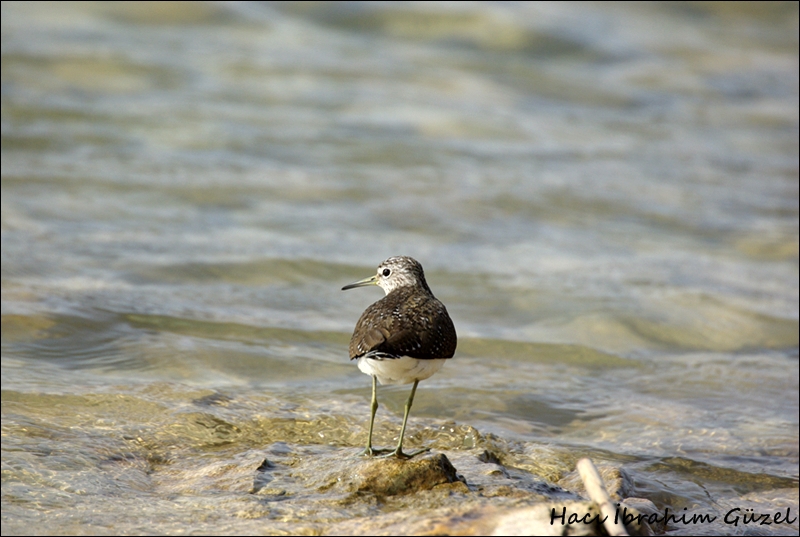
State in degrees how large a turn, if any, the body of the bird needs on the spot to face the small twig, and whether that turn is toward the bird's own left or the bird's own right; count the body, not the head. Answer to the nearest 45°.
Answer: approximately 90° to the bird's own right

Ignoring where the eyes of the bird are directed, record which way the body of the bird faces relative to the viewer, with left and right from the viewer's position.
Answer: facing away from the viewer and to the right of the viewer
